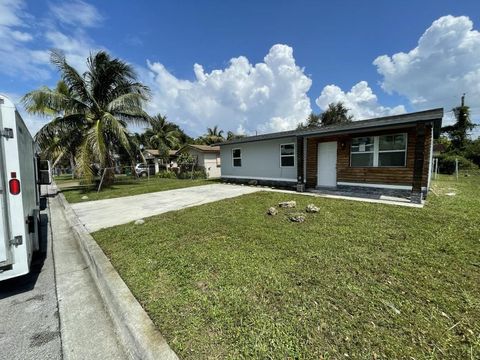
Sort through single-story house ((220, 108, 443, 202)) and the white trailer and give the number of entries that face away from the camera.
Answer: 1

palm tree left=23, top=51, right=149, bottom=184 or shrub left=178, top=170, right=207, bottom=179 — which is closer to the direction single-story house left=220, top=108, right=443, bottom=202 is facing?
the palm tree

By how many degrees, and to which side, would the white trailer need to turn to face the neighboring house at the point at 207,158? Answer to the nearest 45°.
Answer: approximately 45° to its right

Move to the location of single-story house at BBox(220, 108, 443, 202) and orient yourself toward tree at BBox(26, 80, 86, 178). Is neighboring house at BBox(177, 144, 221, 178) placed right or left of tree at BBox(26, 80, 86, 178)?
right

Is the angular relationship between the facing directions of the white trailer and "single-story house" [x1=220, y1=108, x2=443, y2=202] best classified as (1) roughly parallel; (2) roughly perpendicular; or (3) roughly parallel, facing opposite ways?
roughly perpendicular

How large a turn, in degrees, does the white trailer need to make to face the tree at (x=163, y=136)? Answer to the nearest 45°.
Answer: approximately 45° to its right

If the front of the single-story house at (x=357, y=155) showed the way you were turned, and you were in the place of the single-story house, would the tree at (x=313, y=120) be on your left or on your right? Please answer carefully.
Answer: on your right

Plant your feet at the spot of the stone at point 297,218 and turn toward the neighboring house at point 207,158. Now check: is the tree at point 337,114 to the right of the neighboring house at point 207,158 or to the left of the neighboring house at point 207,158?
right

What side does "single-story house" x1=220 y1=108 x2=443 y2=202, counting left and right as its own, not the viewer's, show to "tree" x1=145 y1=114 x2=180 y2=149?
right

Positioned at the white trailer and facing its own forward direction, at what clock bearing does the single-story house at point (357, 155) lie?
The single-story house is roughly at 3 o'clock from the white trailer.

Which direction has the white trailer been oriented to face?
away from the camera

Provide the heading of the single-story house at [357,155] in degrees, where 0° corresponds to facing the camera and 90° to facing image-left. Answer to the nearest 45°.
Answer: approximately 45°

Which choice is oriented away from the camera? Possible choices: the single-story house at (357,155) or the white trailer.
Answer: the white trailer

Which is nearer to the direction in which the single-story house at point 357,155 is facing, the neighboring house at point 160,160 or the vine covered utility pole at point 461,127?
the neighboring house

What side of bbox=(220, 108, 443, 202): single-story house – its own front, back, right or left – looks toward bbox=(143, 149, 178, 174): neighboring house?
right
